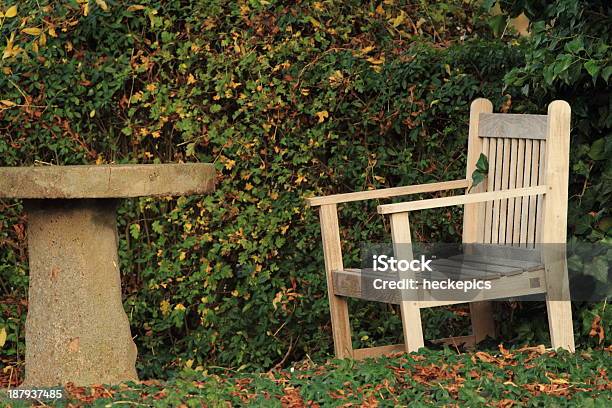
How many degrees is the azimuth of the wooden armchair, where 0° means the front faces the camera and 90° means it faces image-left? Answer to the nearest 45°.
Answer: approximately 45°

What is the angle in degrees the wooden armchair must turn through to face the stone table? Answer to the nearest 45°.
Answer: approximately 45° to its right
